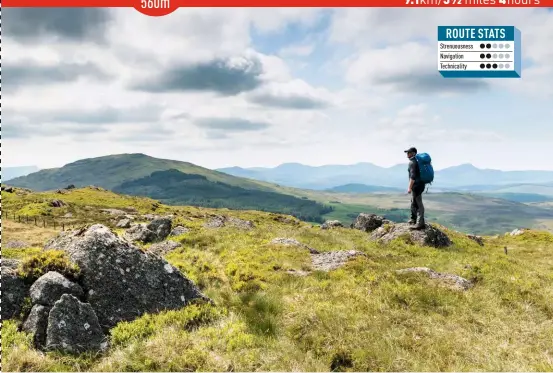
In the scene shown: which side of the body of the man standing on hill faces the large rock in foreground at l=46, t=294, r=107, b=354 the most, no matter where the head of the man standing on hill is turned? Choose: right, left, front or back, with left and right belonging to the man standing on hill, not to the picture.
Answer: left

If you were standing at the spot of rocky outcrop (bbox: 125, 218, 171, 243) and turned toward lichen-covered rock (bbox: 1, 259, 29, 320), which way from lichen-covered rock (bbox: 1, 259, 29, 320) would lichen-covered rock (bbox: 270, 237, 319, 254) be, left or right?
left

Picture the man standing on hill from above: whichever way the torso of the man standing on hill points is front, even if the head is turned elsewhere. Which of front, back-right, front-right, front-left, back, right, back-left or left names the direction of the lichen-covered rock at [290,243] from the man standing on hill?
front-left

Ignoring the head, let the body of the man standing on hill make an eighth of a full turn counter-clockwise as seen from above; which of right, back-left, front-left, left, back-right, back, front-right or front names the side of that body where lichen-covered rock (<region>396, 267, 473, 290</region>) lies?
front-left

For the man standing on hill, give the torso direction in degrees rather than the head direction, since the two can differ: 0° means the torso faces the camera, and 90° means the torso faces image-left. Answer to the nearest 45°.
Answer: approximately 90°

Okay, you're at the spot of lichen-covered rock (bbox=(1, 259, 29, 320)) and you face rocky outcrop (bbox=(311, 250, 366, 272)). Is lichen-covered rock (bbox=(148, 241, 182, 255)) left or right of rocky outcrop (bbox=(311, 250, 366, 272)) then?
left

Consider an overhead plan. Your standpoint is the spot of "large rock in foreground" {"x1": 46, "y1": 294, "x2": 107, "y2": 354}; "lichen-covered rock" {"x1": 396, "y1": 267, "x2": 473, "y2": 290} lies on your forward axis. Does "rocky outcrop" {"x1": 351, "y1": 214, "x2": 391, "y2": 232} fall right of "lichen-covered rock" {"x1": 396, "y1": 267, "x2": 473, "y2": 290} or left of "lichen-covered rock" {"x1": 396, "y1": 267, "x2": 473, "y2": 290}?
left
